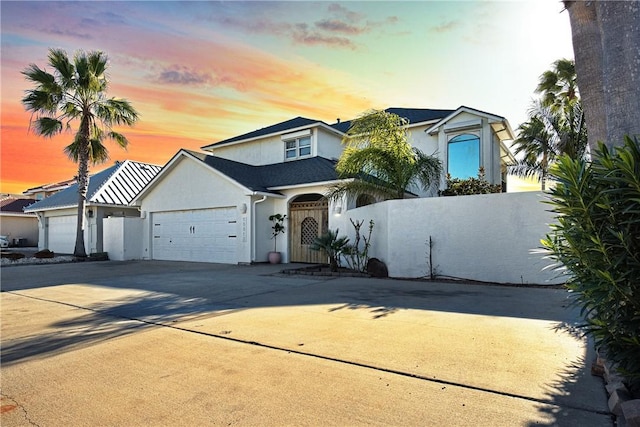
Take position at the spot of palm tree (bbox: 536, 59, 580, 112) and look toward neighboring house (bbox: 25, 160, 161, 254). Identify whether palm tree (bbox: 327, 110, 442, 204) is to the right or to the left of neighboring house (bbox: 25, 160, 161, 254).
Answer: left

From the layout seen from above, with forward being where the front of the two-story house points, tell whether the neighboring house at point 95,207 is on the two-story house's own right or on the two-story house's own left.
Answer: on the two-story house's own right

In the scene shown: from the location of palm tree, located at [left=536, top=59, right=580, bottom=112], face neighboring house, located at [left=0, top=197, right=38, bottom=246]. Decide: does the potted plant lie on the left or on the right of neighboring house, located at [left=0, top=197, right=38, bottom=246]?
left

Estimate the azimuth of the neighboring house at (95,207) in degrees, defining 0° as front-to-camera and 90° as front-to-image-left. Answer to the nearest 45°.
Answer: approximately 45°

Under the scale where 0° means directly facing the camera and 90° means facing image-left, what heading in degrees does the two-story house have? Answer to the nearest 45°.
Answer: approximately 45°

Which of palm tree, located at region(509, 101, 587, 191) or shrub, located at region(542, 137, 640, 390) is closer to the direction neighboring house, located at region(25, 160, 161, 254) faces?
the shrub

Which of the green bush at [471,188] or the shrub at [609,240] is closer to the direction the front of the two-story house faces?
the shrub

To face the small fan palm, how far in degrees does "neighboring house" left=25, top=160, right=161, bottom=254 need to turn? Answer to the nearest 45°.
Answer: approximately 45° to its left

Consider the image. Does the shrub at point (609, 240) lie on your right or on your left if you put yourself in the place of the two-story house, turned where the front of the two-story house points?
on your left

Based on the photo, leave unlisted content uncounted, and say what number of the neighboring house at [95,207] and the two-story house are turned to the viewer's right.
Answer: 0

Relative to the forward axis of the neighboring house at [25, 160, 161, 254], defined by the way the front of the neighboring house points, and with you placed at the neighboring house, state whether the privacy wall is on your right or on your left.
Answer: on your left

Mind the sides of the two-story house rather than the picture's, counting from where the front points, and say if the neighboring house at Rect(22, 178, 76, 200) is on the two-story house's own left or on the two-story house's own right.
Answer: on the two-story house's own right

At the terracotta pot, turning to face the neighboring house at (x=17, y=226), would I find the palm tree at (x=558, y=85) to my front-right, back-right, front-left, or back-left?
back-right

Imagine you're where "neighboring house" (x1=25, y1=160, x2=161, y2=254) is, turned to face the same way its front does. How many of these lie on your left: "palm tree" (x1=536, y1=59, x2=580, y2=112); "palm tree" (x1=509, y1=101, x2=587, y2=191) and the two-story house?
3

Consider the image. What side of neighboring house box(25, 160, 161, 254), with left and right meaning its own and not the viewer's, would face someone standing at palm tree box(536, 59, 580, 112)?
left

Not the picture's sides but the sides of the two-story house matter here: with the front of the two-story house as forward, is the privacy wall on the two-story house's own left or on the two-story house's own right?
on the two-story house's own left
